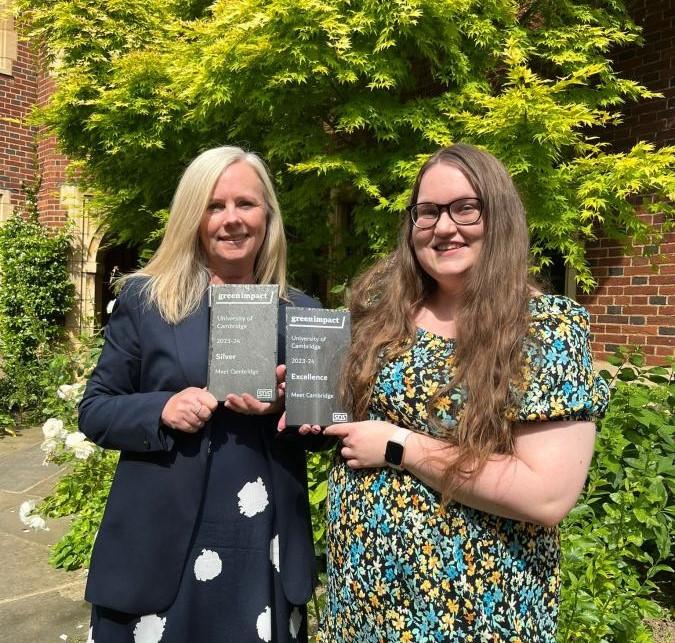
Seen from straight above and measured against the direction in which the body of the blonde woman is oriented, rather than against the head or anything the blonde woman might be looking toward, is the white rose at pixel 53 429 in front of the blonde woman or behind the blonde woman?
behind

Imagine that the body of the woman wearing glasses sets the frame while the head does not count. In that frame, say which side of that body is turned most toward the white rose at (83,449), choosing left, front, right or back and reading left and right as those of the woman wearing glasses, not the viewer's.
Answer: right

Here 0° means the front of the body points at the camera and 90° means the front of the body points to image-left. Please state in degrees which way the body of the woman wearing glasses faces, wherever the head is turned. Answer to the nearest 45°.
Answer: approximately 45°

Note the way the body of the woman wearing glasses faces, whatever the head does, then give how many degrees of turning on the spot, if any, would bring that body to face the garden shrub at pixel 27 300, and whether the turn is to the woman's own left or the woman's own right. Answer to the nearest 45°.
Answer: approximately 90° to the woman's own right

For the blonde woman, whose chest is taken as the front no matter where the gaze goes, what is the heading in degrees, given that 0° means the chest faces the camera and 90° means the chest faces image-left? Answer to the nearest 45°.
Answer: approximately 315°

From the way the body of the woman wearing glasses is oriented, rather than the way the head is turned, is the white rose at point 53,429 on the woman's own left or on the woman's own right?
on the woman's own right
